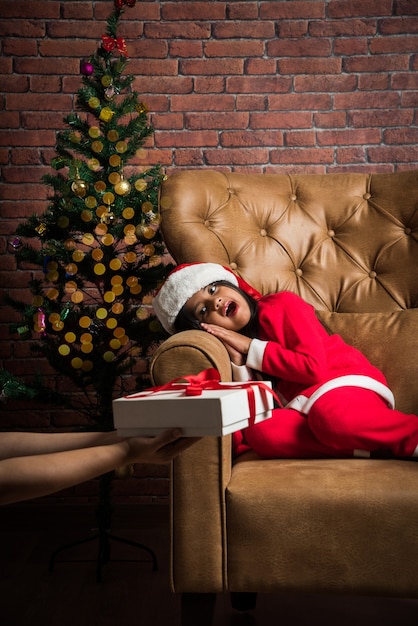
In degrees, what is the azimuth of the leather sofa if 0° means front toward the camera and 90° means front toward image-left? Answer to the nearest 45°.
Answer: approximately 0°

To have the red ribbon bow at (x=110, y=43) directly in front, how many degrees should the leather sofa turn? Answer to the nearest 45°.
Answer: approximately 135° to its right

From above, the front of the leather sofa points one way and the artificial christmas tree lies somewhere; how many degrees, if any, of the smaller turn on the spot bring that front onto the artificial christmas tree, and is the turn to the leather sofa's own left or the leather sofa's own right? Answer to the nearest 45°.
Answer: approximately 135° to the leather sofa's own right
